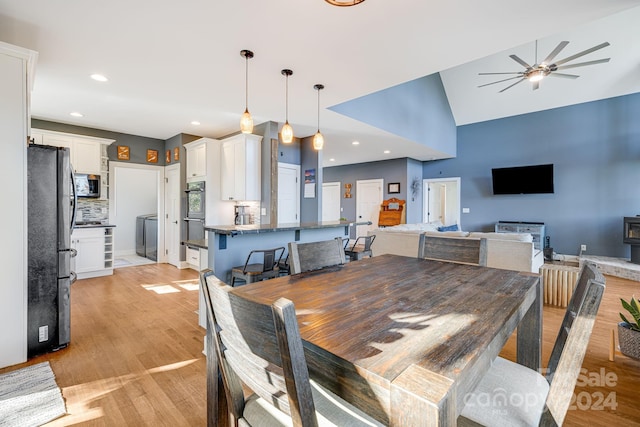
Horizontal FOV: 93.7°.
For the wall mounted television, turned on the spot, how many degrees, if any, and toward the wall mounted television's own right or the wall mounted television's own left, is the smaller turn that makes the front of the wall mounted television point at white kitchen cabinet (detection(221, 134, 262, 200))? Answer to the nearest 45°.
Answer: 0° — it already faces it

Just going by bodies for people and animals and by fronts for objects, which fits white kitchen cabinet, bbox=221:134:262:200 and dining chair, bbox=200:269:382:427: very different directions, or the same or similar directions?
very different directions

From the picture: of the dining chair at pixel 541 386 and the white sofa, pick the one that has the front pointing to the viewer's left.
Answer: the dining chair

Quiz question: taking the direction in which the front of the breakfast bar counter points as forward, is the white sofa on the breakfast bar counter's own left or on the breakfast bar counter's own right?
on the breakfast bar counter's own left

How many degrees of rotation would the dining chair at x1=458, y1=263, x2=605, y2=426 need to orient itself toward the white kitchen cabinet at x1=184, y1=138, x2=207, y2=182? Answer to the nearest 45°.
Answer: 0° — it already faces it

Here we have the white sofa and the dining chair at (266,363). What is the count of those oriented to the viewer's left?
0

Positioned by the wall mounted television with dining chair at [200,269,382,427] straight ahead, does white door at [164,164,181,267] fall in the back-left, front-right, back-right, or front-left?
front-right

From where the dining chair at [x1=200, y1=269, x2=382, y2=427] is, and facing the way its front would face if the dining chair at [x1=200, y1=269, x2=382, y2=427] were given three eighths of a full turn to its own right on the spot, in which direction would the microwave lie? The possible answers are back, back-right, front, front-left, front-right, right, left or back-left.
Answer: back-right

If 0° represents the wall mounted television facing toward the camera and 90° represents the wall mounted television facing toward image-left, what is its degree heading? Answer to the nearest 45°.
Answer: approximately 45°

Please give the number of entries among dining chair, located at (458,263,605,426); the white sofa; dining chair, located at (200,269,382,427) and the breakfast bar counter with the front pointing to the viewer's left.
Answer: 1

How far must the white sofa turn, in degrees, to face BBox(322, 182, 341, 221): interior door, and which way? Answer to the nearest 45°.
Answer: approximately 90° to its left

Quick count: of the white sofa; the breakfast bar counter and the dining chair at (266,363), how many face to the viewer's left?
0

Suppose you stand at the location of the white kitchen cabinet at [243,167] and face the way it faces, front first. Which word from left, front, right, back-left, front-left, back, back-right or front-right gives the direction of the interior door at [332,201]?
back

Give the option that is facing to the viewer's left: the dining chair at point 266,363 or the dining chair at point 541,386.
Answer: the dining chair at point 541,386

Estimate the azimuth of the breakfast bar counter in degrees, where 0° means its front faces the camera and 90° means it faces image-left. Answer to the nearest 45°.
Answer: approximately 315°

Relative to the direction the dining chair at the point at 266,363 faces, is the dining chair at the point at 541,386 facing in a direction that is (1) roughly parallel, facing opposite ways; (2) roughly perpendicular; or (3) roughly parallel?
roughly perpendicular

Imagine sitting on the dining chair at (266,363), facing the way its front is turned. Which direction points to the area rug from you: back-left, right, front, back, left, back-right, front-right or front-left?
left

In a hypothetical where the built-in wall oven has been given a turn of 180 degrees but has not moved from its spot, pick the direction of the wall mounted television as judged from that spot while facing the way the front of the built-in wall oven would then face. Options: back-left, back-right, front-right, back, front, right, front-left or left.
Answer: front-right

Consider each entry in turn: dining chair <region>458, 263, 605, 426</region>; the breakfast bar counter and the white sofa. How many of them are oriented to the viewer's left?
1
